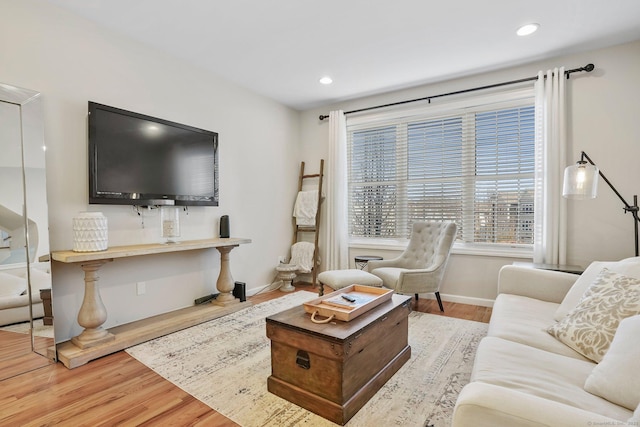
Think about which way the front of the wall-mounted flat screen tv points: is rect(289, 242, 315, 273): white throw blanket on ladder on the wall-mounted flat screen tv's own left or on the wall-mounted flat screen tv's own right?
on the wall-mounted flat screen tv's own left

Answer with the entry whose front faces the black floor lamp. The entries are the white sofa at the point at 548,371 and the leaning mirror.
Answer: the leaning mirror

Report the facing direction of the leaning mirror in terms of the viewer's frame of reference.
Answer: facing the viewer and to the right of the viewer

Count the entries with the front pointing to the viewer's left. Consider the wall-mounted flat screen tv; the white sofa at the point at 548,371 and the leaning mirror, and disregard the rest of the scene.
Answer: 1

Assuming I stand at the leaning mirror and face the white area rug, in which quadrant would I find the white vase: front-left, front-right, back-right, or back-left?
front-left

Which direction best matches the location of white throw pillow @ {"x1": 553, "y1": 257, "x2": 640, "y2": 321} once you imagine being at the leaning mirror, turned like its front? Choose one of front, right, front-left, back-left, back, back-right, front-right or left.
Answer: front

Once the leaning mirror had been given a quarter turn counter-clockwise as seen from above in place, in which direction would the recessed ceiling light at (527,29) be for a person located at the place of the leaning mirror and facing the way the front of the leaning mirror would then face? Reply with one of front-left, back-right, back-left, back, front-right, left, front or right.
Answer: right

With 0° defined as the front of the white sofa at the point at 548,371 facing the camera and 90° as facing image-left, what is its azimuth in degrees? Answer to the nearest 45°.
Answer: approximately 90°

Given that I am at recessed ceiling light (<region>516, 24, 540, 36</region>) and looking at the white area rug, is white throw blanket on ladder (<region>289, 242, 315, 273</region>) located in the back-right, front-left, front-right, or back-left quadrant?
front-right

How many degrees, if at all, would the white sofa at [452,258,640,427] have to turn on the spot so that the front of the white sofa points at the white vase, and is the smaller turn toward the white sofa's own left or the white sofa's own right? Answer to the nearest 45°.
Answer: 0° — it already faces it

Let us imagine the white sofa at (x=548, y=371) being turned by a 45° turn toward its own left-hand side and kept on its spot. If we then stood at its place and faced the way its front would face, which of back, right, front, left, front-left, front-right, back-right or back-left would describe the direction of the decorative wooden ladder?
right

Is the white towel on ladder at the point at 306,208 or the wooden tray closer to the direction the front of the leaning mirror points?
the wooden tray

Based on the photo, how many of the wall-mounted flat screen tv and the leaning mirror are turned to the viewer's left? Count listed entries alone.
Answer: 0

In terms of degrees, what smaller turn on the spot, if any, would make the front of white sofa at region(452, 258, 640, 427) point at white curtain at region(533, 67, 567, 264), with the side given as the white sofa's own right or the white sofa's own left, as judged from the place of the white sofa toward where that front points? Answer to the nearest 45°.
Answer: approximately 90° to the white sofa's own right

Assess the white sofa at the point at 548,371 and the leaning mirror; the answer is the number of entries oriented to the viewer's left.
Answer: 1

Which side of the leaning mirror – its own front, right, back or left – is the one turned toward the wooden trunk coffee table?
front

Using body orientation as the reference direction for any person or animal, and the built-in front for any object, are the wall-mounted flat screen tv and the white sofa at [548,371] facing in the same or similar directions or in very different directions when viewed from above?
very different directions

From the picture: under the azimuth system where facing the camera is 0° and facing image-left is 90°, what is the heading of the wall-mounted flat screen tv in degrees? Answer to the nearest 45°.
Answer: approximately 315°
